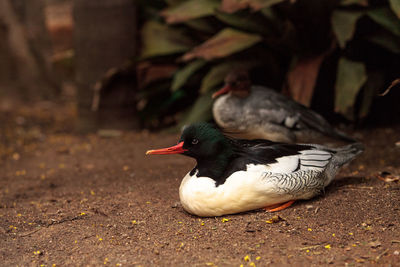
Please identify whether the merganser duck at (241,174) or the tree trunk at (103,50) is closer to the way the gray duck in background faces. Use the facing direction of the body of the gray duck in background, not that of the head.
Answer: the tree trunk

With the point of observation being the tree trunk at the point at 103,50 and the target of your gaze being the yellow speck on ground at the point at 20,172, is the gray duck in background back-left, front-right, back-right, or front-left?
front-left

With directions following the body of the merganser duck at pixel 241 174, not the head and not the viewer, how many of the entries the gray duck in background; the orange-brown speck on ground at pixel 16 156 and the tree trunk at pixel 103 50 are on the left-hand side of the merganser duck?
0

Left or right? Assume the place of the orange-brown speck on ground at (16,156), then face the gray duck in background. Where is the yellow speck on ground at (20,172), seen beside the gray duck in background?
right

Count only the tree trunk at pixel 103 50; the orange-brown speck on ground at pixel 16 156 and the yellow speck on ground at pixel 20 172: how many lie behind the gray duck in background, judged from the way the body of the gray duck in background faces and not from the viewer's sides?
0

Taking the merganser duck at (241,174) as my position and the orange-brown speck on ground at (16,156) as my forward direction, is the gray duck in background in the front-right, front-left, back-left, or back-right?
front-right

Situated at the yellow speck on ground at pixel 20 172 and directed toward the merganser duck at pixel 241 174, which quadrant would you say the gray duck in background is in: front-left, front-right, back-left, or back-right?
front-left

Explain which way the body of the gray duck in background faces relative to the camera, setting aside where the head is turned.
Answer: to the viewer's left

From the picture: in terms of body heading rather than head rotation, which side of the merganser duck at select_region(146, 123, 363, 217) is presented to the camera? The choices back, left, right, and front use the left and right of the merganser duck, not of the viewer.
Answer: left

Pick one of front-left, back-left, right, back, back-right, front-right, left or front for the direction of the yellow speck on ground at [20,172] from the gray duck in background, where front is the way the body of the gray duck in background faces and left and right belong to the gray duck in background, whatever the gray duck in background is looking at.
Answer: front

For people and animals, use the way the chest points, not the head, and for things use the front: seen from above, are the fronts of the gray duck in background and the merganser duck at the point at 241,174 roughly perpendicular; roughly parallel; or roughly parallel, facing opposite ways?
roughly parallel

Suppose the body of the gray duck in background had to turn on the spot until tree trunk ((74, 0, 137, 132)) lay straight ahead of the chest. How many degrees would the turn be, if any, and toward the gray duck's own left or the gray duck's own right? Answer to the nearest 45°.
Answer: approximately 45° to the gray duck's own right

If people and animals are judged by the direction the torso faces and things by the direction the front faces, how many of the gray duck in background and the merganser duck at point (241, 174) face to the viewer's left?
2
